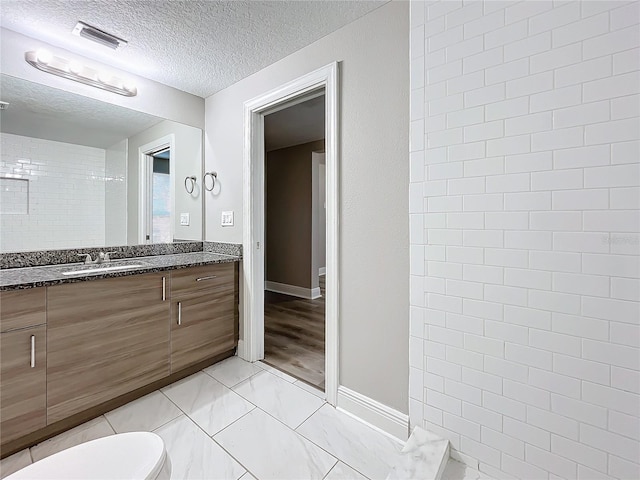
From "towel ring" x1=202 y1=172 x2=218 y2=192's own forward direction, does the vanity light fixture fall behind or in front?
in front

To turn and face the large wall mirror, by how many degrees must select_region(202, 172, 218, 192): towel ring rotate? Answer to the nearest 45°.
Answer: approximately 45° to its right

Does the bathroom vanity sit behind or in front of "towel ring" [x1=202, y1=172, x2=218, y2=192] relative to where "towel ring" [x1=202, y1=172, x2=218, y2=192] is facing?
in front

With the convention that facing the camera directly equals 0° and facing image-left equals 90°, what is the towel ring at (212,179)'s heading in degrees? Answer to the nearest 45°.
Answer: approximately 45°
